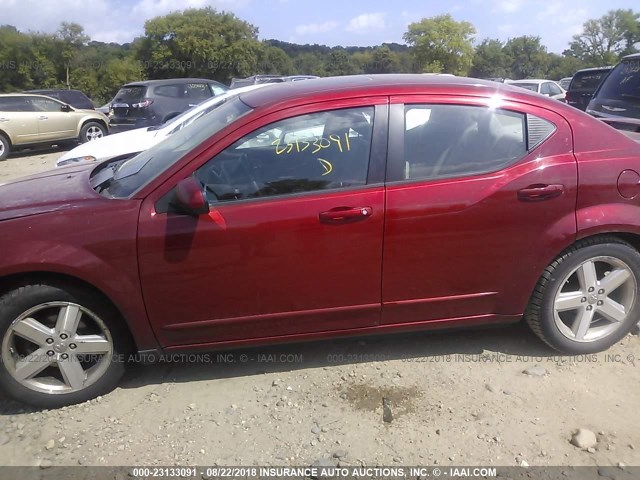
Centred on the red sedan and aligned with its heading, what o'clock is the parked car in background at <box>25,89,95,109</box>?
The parked car in background is roughly at 2 o'clock from the red sedan.

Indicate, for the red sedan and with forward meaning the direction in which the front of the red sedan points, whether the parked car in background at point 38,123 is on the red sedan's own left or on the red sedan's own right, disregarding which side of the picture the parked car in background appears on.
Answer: on the red sedan's own right

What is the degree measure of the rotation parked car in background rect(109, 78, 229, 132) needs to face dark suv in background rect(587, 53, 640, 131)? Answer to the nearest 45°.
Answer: approximately 90° to its right

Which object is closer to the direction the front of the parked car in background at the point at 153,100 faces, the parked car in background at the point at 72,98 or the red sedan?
the parked car in background

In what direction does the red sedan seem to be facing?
to the viewer's left

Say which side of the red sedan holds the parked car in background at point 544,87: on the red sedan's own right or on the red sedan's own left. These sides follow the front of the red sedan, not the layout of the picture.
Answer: on the red sedan's own right

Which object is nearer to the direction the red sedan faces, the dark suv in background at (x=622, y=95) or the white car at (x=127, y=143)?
the white car

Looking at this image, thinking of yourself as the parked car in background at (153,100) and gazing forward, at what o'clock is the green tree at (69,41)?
The green tree is roughly at 10 o'clock from the parked car in background.

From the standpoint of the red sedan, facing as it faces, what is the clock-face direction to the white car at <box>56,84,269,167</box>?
The white car is roughly at 2 o'clock from the red sedan.

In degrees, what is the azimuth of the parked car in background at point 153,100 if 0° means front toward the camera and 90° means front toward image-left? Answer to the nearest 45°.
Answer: approximately 225°

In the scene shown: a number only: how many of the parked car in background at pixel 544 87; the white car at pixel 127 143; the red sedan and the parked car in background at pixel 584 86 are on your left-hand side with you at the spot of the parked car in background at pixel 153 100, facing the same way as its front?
0

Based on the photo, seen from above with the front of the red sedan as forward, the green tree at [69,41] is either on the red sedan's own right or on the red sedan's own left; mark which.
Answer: on the red sedan's own right
